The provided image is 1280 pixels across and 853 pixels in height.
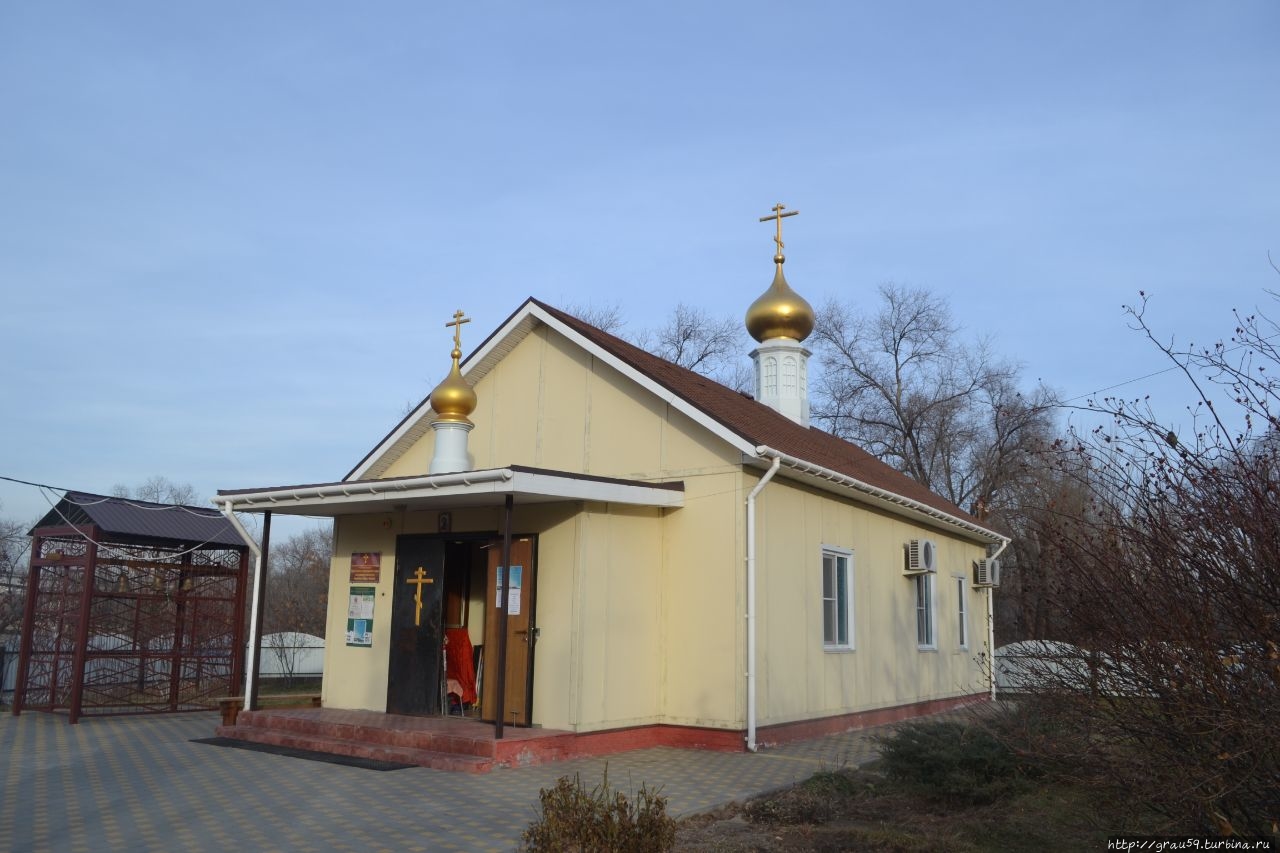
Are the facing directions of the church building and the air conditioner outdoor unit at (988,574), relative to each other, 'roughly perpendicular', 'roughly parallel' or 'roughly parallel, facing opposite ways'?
roughly perpendicular

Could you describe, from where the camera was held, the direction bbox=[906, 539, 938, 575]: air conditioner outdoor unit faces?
facing the viewer and to the right of the viewer

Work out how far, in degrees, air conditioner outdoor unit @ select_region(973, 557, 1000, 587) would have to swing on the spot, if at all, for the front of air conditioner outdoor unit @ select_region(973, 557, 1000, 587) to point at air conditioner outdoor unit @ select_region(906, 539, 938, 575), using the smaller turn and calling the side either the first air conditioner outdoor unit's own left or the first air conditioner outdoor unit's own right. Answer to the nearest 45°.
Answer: approximately 45° to the first air conditioner outdoor unit's own right

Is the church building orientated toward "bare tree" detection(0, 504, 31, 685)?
no

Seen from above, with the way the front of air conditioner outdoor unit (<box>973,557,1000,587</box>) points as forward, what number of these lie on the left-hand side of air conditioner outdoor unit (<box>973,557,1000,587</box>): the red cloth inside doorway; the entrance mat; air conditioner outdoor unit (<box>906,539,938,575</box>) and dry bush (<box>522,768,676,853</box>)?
0

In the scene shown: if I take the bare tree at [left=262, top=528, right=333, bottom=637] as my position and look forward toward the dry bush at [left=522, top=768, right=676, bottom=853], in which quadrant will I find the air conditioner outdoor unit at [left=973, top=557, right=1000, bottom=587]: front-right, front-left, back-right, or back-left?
front-left

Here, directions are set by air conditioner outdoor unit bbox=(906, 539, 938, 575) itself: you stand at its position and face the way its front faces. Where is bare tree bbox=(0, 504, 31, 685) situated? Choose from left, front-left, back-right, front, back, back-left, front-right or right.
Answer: back-right

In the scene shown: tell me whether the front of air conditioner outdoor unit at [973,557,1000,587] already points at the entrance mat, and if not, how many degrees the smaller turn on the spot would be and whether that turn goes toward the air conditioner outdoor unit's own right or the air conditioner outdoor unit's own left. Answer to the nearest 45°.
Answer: approximately 90° to the air conditioner outdoor unit's own right

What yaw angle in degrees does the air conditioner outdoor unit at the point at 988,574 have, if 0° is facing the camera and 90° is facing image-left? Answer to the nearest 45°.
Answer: approximately 315°

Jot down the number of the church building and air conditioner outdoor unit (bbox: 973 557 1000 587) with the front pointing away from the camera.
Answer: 0

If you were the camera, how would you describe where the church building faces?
facing the viewer and to the left of the viewer

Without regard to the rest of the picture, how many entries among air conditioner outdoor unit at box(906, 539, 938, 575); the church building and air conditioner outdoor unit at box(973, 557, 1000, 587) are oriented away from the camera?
0

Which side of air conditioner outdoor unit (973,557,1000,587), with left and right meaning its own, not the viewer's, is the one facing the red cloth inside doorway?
right

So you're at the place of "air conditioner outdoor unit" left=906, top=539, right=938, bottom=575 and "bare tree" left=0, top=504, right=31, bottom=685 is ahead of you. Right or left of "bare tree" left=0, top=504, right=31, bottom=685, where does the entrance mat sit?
left

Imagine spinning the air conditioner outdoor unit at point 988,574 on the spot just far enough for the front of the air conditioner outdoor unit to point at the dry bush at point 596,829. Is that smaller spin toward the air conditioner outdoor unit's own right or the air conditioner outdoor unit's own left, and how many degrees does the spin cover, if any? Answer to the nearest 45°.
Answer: approximately 45° to the air conditioner outdoor unit's own right

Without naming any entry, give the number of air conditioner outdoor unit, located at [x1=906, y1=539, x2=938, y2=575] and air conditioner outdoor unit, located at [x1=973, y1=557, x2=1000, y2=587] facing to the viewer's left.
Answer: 0

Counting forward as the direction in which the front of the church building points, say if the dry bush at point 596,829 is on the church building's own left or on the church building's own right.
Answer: on the church building's own left

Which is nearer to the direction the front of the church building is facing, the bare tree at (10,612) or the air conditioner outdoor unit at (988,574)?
the bare tree
